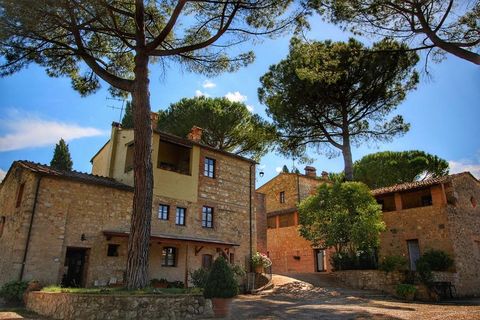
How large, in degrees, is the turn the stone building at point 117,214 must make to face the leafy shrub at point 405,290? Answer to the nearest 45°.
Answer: approximately 45° to its left

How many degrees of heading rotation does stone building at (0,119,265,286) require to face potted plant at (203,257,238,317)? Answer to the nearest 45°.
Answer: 0° — it already faces it

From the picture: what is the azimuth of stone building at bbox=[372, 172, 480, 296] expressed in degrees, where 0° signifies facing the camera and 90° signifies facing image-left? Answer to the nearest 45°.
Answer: approximately 45°

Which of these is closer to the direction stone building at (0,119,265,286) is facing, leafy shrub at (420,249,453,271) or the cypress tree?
the leafy shrub

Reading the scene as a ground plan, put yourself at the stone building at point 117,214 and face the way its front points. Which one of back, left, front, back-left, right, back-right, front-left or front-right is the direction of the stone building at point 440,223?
front-left

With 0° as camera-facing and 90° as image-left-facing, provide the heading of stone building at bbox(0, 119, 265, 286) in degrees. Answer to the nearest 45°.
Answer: approximately 315°
